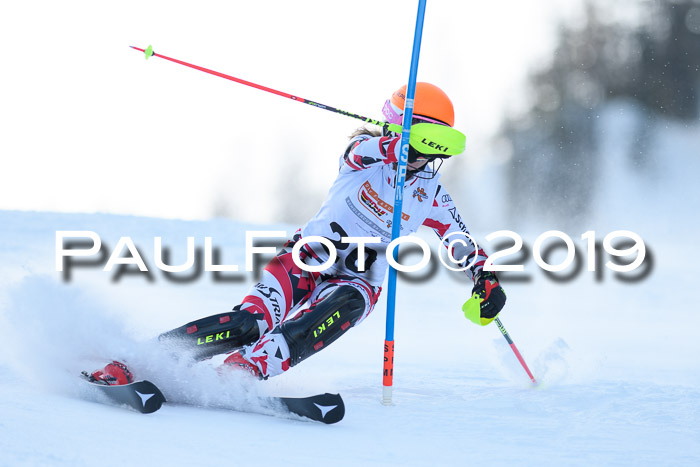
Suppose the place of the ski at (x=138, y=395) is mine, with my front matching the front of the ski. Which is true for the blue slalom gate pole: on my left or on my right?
on my left

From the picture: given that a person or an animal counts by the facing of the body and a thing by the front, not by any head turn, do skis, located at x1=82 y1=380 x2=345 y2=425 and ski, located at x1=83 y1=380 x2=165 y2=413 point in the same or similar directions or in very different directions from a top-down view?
same or similar directions
